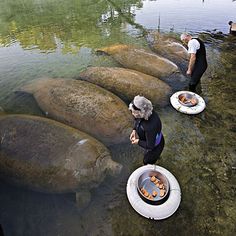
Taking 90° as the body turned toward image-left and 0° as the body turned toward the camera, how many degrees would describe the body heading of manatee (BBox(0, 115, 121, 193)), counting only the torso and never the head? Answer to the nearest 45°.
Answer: approximately 270°

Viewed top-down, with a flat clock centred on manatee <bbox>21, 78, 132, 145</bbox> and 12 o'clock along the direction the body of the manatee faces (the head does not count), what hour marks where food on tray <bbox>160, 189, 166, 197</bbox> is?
The food on tray is roughly at 1 o'clock from the manatee.

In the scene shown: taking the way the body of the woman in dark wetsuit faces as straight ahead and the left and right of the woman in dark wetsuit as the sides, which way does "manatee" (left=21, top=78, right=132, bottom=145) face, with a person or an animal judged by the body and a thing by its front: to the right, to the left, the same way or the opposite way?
the opposite way

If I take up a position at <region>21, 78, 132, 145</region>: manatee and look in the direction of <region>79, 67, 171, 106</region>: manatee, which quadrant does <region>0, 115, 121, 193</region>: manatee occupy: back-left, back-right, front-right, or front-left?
back-right

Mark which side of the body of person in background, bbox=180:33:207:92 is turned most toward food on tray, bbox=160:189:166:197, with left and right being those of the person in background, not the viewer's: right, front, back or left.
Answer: left

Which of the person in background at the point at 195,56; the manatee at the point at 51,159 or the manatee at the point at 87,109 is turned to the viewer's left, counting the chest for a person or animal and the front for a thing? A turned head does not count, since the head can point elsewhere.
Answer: the person in background

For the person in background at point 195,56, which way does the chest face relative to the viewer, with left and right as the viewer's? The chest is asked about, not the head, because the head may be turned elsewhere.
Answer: facing to the left of the viewer

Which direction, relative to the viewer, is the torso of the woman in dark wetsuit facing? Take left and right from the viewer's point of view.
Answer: facing to the left of the viewer
